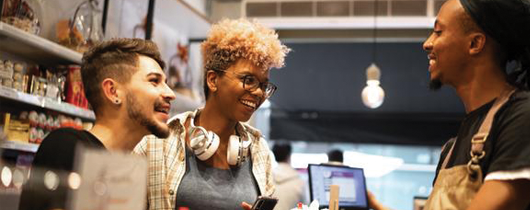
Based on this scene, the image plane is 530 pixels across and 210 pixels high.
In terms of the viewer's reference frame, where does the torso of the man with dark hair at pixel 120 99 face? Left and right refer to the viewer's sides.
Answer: facing to the right of the viewer

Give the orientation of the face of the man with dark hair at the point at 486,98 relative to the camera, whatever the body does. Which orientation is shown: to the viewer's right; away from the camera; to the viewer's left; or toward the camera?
to the viewer's left

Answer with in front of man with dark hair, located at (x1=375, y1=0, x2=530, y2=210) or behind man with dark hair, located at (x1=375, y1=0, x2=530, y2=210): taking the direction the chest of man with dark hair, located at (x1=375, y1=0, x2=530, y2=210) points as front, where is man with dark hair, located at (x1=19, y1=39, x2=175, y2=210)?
in front

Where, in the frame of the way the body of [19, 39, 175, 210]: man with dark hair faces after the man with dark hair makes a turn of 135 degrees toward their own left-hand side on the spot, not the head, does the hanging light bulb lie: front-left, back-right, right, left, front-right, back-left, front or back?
right

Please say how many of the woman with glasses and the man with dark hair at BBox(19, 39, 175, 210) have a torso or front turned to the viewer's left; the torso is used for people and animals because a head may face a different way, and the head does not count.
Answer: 0

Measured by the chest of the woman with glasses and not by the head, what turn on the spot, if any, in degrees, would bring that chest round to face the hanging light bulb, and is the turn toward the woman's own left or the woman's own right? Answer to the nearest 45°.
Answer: approximately 90° to the woman's own left

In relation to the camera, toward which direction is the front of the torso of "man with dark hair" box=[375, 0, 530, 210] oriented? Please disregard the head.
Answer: to the viewer's left

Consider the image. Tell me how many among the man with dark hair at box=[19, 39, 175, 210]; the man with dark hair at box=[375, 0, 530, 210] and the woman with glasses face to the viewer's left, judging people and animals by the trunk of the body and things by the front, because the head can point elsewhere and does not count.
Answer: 1

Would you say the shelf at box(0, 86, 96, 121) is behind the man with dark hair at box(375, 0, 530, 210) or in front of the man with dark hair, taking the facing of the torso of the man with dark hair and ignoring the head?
in front

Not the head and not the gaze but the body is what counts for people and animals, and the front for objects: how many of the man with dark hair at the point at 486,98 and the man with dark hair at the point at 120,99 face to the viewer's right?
1
